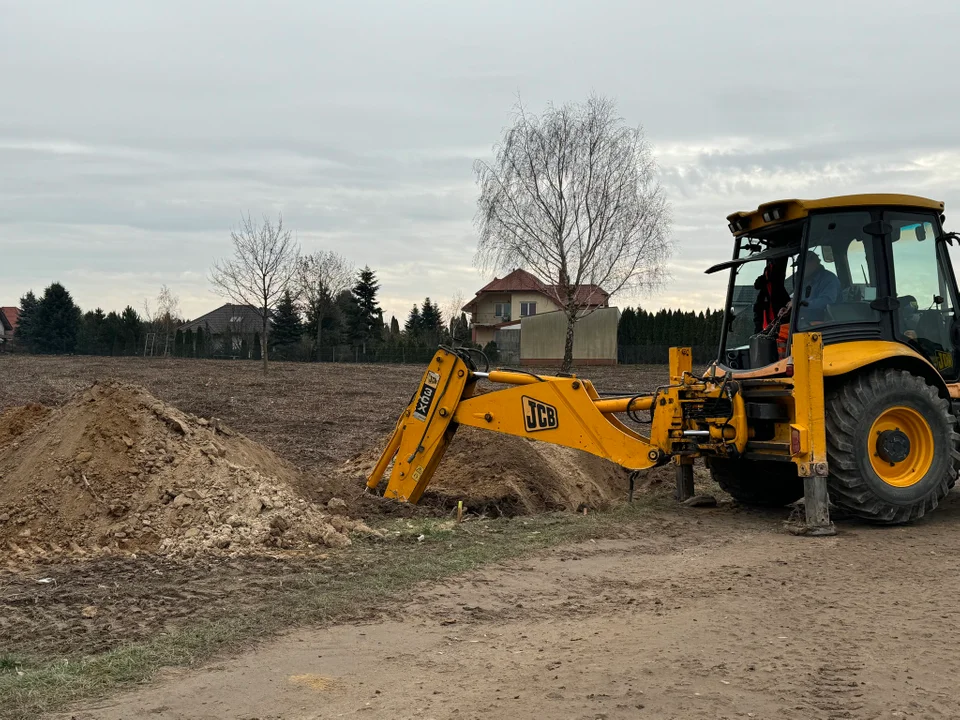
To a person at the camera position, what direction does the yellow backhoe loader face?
facing away from the viewer and to the right of the viewer

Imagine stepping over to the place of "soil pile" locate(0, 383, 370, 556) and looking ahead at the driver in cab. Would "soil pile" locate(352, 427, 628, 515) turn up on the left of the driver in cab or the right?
left

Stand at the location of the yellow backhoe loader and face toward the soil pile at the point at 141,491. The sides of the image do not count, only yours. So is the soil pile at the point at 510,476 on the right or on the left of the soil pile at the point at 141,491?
right

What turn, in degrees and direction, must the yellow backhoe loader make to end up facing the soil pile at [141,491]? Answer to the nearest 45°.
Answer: approximately 135° to its left

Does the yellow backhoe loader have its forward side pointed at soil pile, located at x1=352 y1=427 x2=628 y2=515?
no

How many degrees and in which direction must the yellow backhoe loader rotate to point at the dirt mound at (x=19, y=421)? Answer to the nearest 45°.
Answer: approximately 135° to its left
